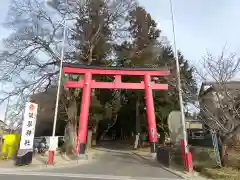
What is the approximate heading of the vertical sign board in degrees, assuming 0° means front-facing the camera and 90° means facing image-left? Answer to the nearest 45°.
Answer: approximately 0°

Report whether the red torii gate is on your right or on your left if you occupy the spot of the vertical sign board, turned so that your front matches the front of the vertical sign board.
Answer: on your left
